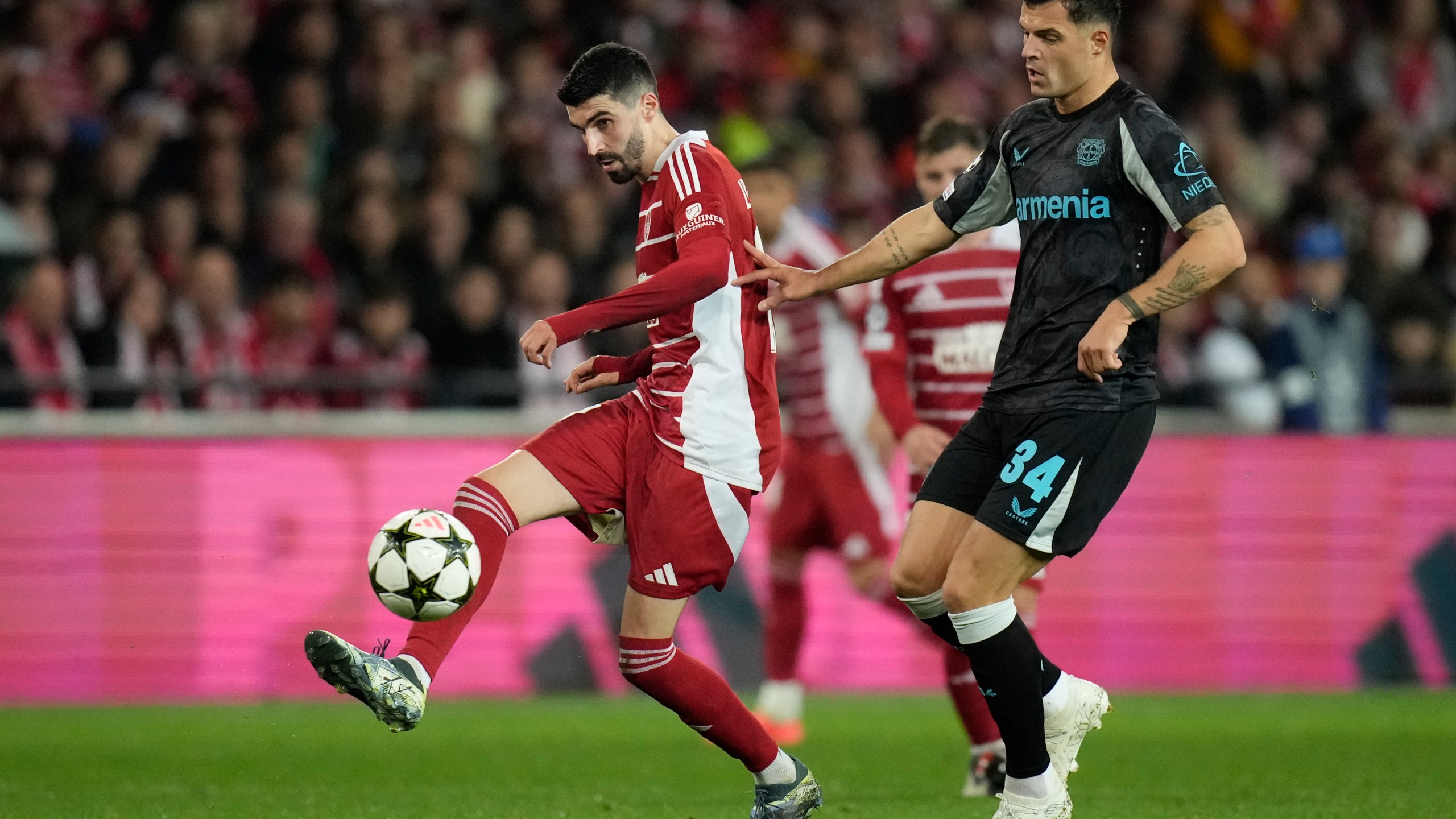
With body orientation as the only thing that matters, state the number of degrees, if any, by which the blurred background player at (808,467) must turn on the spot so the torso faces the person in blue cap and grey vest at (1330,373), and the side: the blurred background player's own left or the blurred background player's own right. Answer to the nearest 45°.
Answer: approximately 180°

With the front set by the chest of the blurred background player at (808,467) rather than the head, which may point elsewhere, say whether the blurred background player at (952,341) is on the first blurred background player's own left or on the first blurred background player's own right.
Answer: on the first blurred background player's own left

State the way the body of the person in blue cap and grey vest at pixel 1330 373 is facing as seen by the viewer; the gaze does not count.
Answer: toward the camera

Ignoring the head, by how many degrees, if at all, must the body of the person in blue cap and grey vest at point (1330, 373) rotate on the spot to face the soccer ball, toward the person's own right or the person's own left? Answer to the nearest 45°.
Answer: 0° — they already face it

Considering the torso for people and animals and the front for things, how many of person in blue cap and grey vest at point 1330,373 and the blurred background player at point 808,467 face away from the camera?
0

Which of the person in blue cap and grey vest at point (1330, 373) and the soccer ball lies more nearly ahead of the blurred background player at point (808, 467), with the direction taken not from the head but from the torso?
the soccer ball

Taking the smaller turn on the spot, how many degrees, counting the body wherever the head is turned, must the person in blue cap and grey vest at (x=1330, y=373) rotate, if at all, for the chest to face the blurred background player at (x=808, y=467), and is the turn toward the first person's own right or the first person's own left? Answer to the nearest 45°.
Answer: approximately 45° to the first person's own right
